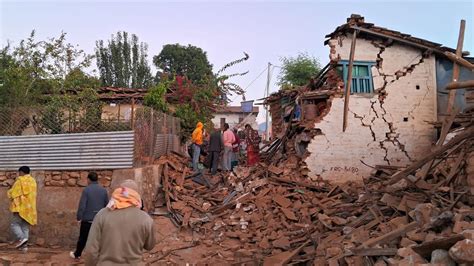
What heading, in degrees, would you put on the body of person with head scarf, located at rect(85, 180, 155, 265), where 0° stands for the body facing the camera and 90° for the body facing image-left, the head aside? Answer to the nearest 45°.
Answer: approximately 180°

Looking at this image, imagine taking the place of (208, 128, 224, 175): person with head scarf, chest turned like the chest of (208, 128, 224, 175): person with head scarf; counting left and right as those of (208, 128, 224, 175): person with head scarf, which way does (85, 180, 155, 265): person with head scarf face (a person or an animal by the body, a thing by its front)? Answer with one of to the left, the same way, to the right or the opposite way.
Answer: the same way

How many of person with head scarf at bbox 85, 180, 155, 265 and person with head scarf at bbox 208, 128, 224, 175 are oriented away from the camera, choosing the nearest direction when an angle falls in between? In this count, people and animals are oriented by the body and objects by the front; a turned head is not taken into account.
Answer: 2

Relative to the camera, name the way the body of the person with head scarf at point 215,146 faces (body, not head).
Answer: away from the camera

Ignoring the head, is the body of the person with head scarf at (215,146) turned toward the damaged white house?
no

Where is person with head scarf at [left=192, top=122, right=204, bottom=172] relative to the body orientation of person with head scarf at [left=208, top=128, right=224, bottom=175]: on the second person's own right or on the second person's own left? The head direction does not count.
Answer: on the second person's own left

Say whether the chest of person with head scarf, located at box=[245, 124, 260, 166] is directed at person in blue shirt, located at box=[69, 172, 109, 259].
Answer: no

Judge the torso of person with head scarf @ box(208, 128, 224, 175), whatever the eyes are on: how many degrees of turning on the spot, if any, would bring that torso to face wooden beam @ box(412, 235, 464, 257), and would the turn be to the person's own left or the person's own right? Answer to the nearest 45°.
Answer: approximately 180°

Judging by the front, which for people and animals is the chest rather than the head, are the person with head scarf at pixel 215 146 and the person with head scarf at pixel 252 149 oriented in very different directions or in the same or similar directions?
same or similar directions

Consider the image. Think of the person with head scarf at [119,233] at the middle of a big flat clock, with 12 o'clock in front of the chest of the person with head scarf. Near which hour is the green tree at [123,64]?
The green tree is roughly at 12 o'clock from the person with head scarf.

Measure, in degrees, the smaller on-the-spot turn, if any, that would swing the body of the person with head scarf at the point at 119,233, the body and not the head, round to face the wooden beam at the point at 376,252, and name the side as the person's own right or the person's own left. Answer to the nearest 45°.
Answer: approximately 90° to the person's own right

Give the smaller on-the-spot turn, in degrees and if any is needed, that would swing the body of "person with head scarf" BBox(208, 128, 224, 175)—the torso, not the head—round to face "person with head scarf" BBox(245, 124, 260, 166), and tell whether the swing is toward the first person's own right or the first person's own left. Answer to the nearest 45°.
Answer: approximately 45° to the first person's own right
